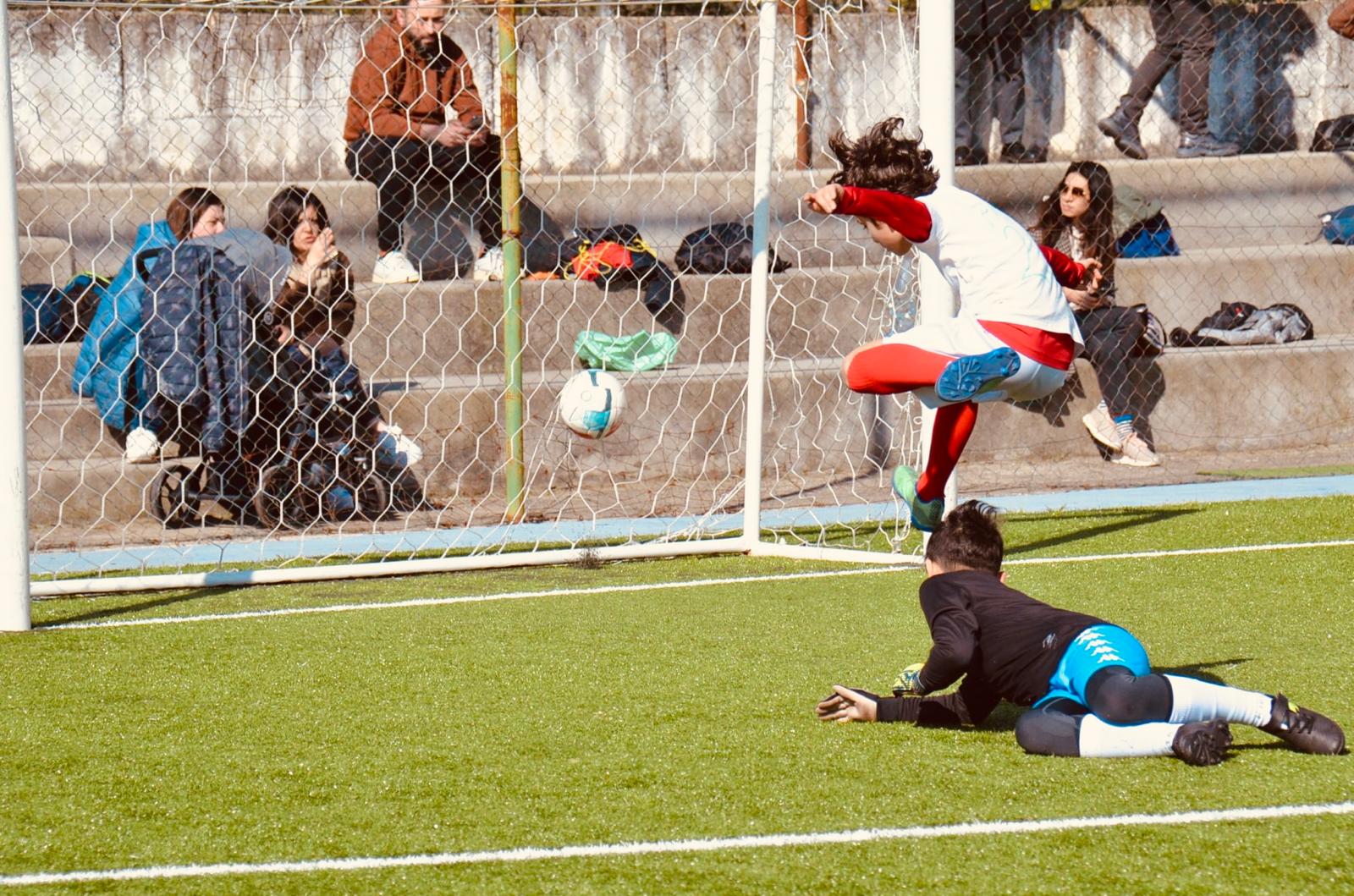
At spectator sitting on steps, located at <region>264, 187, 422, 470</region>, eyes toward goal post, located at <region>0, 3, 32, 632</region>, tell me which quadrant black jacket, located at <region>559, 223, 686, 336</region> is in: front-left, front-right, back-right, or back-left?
back-left

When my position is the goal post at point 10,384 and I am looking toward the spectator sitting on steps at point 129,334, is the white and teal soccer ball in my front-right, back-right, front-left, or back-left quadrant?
front-right

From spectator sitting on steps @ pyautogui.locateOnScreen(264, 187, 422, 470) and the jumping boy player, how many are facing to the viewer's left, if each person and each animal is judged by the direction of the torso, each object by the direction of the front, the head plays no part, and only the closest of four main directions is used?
1

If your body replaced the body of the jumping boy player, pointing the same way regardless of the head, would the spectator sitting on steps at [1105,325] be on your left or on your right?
on your right

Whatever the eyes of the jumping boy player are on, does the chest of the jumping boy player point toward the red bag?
no

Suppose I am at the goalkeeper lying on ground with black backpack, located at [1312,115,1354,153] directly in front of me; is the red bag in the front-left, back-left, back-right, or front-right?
front-left

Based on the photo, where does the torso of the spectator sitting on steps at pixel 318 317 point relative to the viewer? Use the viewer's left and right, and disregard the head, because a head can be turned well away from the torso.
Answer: facing the viewer and to the right of the viewer

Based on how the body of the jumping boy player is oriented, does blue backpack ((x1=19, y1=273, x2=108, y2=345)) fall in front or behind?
in front

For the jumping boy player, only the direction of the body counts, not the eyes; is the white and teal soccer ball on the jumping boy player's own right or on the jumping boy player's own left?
on the jumping boy player's own right

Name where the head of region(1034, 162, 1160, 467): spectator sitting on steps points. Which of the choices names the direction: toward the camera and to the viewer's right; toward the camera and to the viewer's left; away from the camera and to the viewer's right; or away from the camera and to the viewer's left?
toward the camera and to the viewer's left

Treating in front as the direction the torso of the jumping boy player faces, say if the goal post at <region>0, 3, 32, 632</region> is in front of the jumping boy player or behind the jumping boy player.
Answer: in front

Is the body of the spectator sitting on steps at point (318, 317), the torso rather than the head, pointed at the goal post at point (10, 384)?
no

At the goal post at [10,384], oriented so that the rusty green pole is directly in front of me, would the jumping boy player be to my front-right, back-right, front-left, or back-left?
front-right

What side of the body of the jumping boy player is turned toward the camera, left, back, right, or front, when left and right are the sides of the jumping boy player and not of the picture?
left

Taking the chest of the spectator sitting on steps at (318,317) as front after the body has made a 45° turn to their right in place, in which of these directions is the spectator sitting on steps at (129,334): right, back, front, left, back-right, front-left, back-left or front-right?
right
